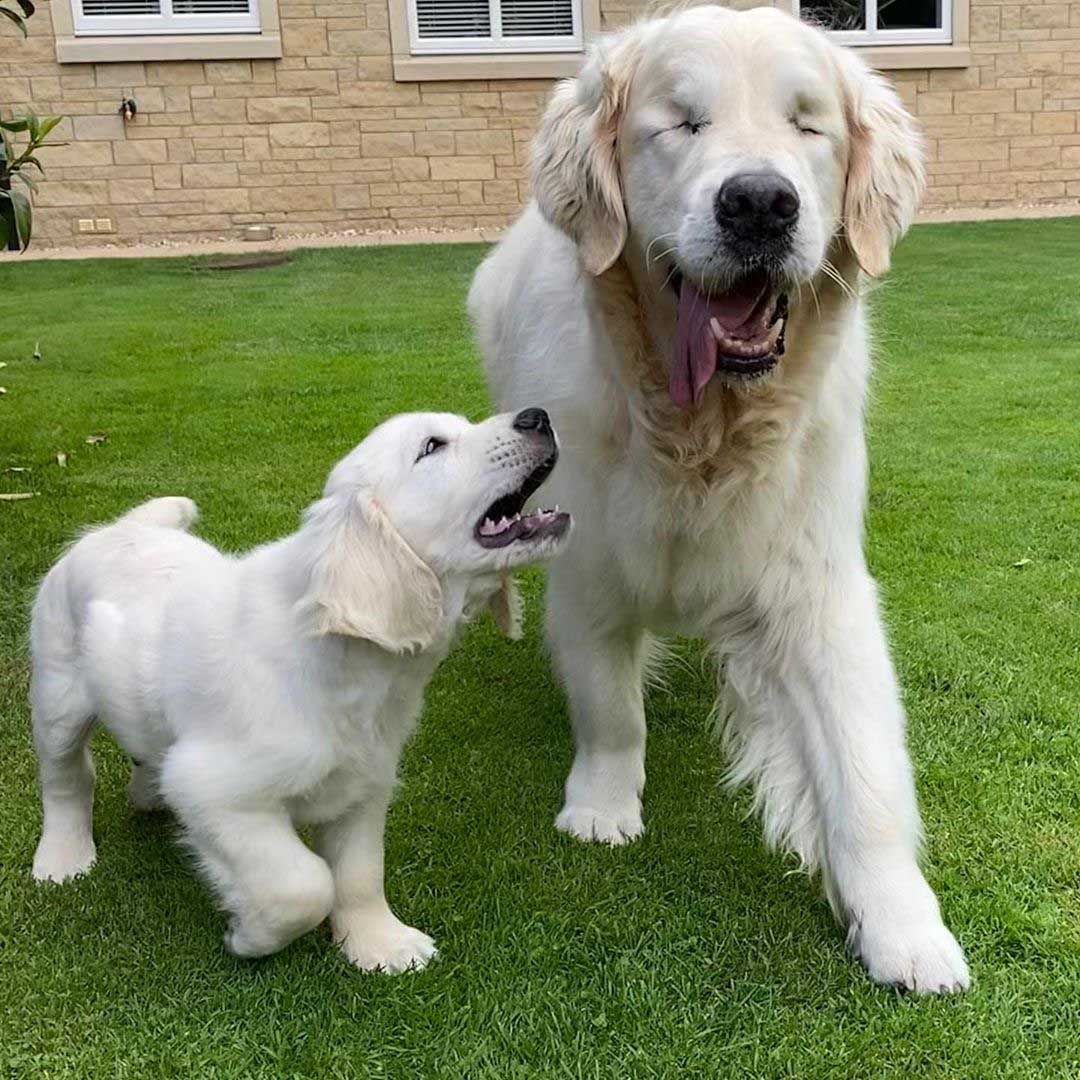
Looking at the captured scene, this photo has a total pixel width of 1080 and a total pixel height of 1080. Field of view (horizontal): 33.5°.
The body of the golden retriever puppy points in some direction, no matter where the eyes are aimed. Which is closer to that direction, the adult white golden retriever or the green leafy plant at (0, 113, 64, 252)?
the adult white golden retriever

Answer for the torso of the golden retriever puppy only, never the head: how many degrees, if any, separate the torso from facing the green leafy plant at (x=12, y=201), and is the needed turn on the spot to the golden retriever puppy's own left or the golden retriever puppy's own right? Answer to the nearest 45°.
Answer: approximately 135° to the golden retriever puppy's own left

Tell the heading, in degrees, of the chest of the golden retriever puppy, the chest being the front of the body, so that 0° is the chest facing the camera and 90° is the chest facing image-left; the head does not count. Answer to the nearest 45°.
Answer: approximately 315°
